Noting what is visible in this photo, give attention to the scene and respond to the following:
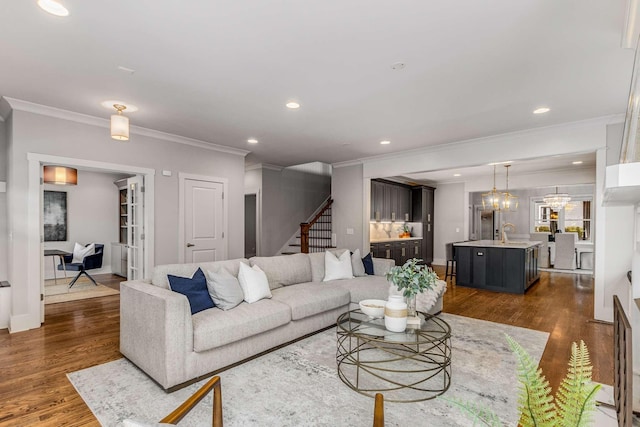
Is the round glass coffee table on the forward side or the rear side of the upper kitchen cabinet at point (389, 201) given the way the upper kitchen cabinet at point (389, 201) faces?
on the forward side

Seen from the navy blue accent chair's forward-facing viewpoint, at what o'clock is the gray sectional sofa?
The gray sectional sofa is roughly at 10 o'clock from the navy blue accent chair.

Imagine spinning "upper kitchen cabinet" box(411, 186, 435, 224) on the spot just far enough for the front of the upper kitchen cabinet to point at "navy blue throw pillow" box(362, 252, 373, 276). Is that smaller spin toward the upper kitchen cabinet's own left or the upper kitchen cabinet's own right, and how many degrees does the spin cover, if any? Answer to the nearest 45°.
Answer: approximately 45° to the upper kitchen cabinet's own right

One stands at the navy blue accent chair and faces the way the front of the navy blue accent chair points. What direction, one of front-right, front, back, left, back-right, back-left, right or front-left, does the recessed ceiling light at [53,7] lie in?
front-left

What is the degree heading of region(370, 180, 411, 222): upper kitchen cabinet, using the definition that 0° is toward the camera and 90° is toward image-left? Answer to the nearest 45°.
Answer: approximately 315°

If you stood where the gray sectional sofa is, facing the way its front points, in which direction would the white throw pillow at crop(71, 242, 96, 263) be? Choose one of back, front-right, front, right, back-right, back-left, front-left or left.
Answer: back

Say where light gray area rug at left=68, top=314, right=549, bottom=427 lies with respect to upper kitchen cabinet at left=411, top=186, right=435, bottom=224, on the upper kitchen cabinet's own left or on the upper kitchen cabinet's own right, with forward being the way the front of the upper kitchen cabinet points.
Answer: on the upper kitchen cabinet's own right

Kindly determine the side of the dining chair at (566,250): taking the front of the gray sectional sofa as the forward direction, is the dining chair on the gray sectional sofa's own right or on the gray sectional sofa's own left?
on the gray sectional sofa's own left

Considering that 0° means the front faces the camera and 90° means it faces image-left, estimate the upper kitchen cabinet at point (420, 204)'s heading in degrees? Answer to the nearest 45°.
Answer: approximately 315°

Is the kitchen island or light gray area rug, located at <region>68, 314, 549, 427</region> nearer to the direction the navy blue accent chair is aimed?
the light gray area rug
